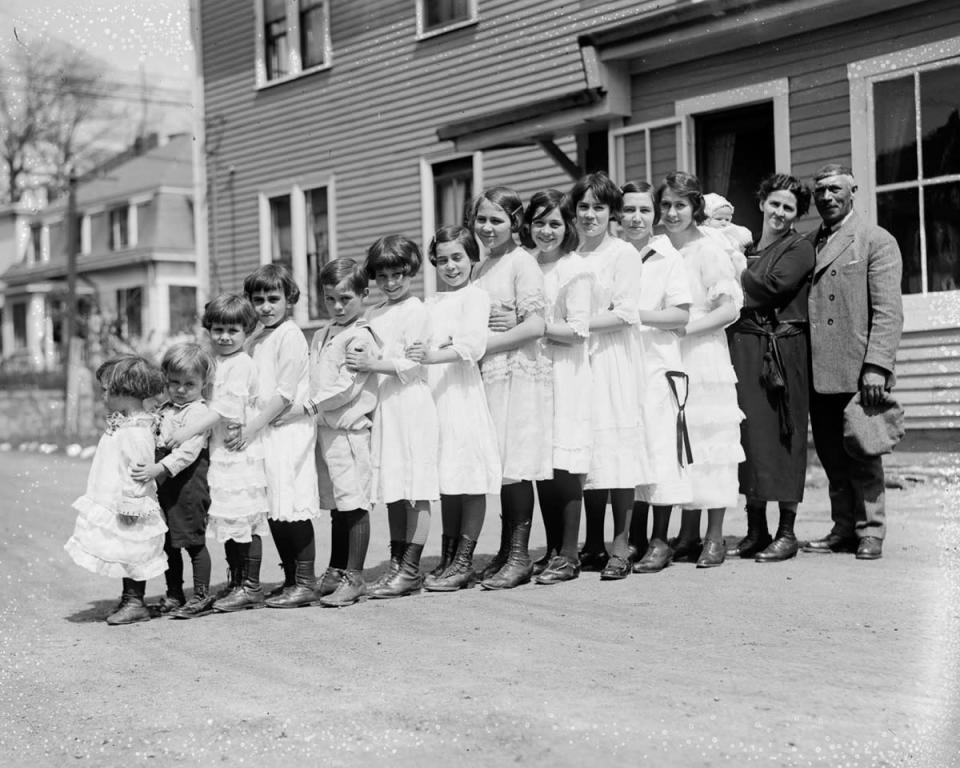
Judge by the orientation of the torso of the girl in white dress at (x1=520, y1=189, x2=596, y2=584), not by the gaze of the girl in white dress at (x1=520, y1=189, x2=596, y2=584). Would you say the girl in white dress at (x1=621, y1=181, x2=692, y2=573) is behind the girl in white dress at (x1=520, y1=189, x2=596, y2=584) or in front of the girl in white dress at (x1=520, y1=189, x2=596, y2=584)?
behind

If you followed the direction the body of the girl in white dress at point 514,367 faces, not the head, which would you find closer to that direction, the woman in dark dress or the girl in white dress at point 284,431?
the girl in white dress

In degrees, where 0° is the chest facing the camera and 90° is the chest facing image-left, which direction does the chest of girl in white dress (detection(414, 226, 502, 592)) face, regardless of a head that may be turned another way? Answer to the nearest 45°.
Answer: approximately 45°

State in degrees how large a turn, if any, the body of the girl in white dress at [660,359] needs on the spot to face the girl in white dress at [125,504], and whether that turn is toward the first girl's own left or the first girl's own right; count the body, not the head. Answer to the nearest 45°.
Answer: approximately 45° to the first girl's own right

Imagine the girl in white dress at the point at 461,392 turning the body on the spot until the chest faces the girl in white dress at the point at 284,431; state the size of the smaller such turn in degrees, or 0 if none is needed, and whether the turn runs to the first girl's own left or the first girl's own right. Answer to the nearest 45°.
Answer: approximately 45° to the first girl's own right

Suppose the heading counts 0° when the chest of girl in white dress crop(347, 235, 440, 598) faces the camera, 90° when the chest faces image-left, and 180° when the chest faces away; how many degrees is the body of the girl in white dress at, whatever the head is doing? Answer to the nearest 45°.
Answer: approximately 45°

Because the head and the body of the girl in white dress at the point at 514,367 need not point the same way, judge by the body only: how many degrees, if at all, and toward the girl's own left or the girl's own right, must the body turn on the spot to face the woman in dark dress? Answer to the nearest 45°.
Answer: approximately 135° to the girl's own left
